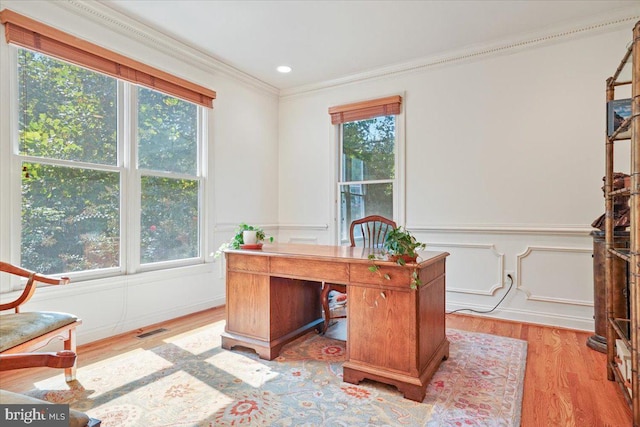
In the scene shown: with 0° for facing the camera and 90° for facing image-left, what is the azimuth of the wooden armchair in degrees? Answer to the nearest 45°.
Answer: approximately 315°

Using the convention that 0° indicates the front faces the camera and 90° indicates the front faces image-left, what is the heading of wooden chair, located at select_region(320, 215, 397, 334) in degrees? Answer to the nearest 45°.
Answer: approximately 45°

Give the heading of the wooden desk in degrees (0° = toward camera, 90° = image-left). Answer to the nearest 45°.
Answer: approximately 225°

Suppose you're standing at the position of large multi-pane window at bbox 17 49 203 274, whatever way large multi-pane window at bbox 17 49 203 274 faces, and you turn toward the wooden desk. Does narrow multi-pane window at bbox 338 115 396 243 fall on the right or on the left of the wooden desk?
left

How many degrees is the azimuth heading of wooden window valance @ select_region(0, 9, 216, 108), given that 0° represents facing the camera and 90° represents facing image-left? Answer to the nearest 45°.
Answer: approximately 315°
